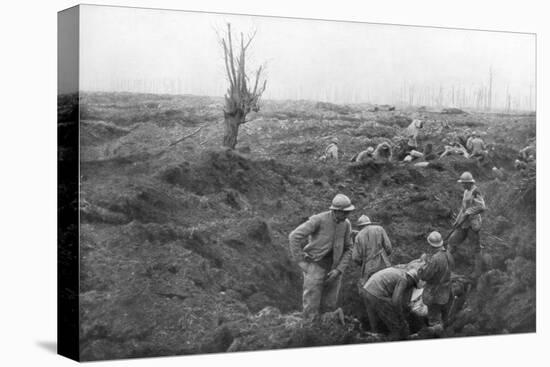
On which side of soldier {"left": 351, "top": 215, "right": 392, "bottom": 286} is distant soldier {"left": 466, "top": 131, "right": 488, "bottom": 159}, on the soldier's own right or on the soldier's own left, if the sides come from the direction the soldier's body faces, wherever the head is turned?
on the soldier's own right

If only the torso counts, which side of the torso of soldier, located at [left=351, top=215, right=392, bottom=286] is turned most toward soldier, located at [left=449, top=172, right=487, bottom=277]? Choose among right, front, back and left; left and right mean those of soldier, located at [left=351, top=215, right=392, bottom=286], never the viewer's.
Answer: right

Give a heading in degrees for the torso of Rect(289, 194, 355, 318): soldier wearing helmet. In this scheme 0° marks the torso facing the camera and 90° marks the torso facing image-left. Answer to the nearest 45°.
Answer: approximately 315°

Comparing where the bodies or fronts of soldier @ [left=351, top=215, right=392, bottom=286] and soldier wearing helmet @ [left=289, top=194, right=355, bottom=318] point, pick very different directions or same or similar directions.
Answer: very different directions

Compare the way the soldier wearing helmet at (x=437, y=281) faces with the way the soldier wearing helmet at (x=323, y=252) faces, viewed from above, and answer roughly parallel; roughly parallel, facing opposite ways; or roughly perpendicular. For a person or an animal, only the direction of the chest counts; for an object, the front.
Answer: roughly parallel, facing opposite ways

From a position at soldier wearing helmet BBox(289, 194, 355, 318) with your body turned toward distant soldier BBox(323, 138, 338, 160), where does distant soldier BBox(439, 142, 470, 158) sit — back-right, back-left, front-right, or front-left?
front-right

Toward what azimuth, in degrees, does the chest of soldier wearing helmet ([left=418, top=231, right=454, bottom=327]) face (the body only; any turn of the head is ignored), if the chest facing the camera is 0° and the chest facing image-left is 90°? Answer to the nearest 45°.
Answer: approximately 135°

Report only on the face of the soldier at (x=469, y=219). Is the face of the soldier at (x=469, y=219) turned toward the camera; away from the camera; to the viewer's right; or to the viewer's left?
toward the camera

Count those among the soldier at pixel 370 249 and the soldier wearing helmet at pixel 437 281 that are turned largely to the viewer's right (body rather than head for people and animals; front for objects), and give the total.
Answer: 0
